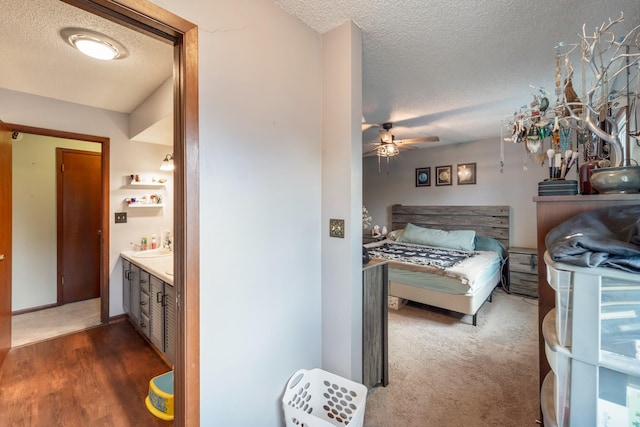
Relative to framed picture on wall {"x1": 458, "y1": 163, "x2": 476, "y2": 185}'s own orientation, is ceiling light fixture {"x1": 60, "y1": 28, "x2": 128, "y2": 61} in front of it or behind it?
in front

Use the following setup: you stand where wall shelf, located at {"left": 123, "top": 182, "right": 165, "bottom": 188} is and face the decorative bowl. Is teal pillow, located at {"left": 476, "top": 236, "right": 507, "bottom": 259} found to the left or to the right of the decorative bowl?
left

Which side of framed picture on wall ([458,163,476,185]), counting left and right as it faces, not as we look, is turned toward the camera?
front

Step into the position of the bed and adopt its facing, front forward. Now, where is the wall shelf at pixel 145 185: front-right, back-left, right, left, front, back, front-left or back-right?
front

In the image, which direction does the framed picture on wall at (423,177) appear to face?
toward the camera

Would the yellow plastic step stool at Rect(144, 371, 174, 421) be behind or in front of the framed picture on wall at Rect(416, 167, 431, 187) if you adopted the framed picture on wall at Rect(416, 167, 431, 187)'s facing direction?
in front

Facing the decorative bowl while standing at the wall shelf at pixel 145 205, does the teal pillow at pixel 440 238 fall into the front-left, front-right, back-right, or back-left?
front-left

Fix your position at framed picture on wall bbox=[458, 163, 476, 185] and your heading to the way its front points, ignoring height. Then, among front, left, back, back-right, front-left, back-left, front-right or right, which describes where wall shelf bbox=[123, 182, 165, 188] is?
front-right

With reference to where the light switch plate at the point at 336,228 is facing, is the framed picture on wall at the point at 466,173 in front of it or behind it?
behind

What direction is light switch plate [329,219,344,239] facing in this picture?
toward the camera

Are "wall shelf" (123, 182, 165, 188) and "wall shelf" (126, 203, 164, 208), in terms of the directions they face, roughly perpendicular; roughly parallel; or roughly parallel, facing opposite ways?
roughly parallel
